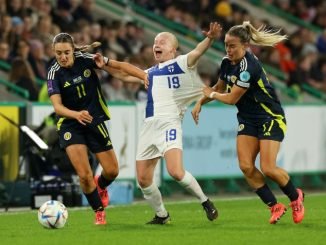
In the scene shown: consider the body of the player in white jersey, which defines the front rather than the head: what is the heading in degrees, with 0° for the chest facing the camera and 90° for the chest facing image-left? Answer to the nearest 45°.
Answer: approximately 45°

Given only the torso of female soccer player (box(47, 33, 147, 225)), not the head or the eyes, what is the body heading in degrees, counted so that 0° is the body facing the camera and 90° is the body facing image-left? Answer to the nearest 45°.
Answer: approximately 0°

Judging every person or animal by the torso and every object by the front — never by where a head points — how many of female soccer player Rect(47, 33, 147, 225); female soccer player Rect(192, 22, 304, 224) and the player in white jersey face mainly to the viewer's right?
0

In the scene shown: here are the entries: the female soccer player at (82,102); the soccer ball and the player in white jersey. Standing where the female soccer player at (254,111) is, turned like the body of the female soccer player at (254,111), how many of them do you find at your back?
0

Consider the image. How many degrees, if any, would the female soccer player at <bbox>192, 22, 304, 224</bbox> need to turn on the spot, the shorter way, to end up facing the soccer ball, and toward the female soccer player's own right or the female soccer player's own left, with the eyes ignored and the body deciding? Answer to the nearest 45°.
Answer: approximately 45° to the female soccer player's own right

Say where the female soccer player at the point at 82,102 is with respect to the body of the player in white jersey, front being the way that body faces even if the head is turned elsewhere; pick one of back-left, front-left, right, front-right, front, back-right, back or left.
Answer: front-right

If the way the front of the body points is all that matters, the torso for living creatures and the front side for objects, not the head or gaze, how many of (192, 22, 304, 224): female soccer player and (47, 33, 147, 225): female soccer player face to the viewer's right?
0

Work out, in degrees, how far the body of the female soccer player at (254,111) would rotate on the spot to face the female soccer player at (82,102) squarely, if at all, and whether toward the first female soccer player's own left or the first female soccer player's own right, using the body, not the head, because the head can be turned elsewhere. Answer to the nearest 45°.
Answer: approximately 45° to the first female soccer player's own right

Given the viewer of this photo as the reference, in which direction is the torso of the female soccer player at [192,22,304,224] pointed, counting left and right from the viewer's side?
facing the viewer and to the left of the viewer

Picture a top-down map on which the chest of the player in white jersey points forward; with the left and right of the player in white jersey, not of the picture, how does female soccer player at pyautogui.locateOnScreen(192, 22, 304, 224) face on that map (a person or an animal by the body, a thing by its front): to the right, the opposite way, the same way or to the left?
to the right

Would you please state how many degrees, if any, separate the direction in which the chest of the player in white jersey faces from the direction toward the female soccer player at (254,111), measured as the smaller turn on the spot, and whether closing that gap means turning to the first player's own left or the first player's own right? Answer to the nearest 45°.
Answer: approximately 135° to the first player's own left

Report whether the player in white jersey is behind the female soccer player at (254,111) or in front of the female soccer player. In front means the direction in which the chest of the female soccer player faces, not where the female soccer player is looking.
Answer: in front
